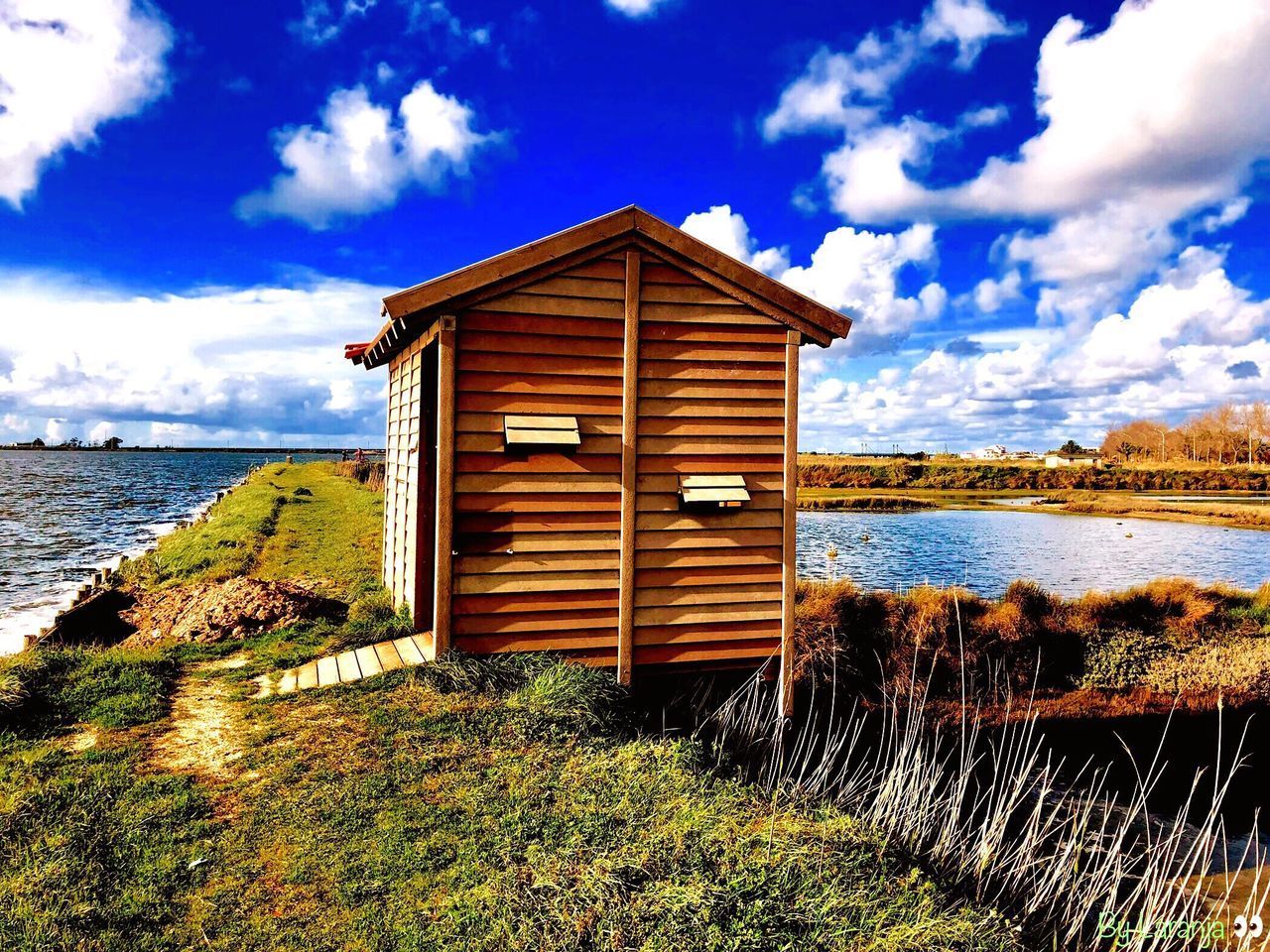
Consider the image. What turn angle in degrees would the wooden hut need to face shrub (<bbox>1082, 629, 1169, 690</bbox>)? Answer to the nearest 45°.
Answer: approximately 135° to its right

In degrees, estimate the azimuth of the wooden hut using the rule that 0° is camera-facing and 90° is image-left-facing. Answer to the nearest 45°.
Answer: approximately 90°
